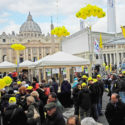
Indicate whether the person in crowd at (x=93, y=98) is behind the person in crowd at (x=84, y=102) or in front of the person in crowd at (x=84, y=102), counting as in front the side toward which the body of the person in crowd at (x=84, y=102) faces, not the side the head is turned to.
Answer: in front

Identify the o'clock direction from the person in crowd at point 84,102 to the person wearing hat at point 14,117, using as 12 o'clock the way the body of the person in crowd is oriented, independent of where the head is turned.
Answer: The person wearing hat is roughly at 7 o'clock from the person in crowd.

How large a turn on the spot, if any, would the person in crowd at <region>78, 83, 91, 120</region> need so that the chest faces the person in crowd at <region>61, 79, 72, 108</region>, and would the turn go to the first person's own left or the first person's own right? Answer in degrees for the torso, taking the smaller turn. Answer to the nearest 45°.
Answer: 0° — they already face them

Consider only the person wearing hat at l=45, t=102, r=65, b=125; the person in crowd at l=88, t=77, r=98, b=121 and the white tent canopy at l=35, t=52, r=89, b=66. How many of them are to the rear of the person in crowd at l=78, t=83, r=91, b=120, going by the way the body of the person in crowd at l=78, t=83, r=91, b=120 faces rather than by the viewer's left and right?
1

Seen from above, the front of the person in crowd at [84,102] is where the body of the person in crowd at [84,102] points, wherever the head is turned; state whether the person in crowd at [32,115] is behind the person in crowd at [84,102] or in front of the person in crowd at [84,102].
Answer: behind

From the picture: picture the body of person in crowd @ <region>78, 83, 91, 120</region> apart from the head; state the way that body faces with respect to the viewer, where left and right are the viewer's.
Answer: facing away from the viewer

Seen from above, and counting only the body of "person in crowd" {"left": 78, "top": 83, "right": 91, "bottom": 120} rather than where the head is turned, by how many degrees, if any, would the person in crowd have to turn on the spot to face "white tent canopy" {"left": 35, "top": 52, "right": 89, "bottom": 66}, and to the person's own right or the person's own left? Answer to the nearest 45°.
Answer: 0° — they already face it

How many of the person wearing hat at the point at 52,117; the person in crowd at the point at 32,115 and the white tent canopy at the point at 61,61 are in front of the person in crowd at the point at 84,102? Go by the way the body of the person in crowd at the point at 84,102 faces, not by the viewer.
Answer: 1

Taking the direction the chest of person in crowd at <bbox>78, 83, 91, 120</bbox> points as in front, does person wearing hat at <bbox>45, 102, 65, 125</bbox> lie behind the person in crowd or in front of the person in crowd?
behind
